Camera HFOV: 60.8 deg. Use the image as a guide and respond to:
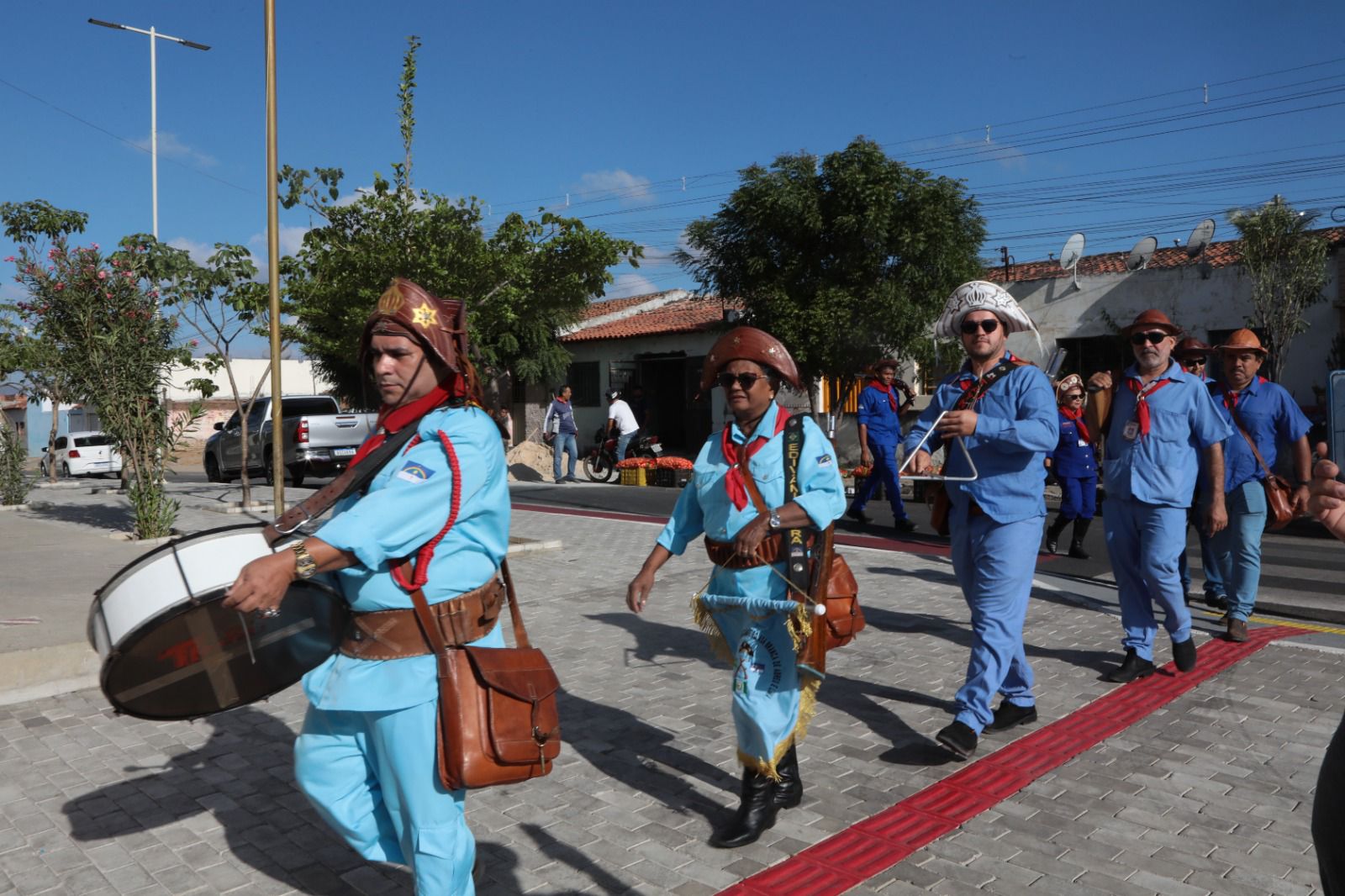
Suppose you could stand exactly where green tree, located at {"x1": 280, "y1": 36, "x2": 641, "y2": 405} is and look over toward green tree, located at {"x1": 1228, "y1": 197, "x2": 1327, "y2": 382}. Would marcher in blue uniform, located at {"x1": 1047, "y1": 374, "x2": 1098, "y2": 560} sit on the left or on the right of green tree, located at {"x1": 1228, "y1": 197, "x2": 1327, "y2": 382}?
right

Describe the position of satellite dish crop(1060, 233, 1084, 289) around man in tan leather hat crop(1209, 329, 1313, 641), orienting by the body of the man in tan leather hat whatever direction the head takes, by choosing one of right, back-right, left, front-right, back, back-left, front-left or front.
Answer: back-right

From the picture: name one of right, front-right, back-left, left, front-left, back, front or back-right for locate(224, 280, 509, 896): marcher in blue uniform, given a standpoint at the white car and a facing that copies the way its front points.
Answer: back-left

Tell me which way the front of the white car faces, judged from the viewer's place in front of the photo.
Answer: facing away from the viewer and to the left of the viewer

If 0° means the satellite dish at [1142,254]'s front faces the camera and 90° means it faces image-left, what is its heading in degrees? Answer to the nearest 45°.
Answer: approximately 45°

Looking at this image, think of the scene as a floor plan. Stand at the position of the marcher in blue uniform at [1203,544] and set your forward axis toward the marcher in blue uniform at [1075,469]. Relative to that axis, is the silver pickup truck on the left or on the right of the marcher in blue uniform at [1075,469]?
left

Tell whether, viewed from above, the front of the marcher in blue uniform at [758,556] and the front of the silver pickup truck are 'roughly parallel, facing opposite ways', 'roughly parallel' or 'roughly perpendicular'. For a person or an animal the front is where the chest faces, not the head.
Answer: roughly perpendicular

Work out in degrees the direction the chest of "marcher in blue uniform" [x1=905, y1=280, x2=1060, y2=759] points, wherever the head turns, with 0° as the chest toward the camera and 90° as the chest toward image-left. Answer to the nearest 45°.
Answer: approximately 45°

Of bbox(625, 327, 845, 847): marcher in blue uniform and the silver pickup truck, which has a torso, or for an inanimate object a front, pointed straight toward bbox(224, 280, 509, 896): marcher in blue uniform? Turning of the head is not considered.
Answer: bbox(625, 327, 845, 847): marcher in blue uniform
